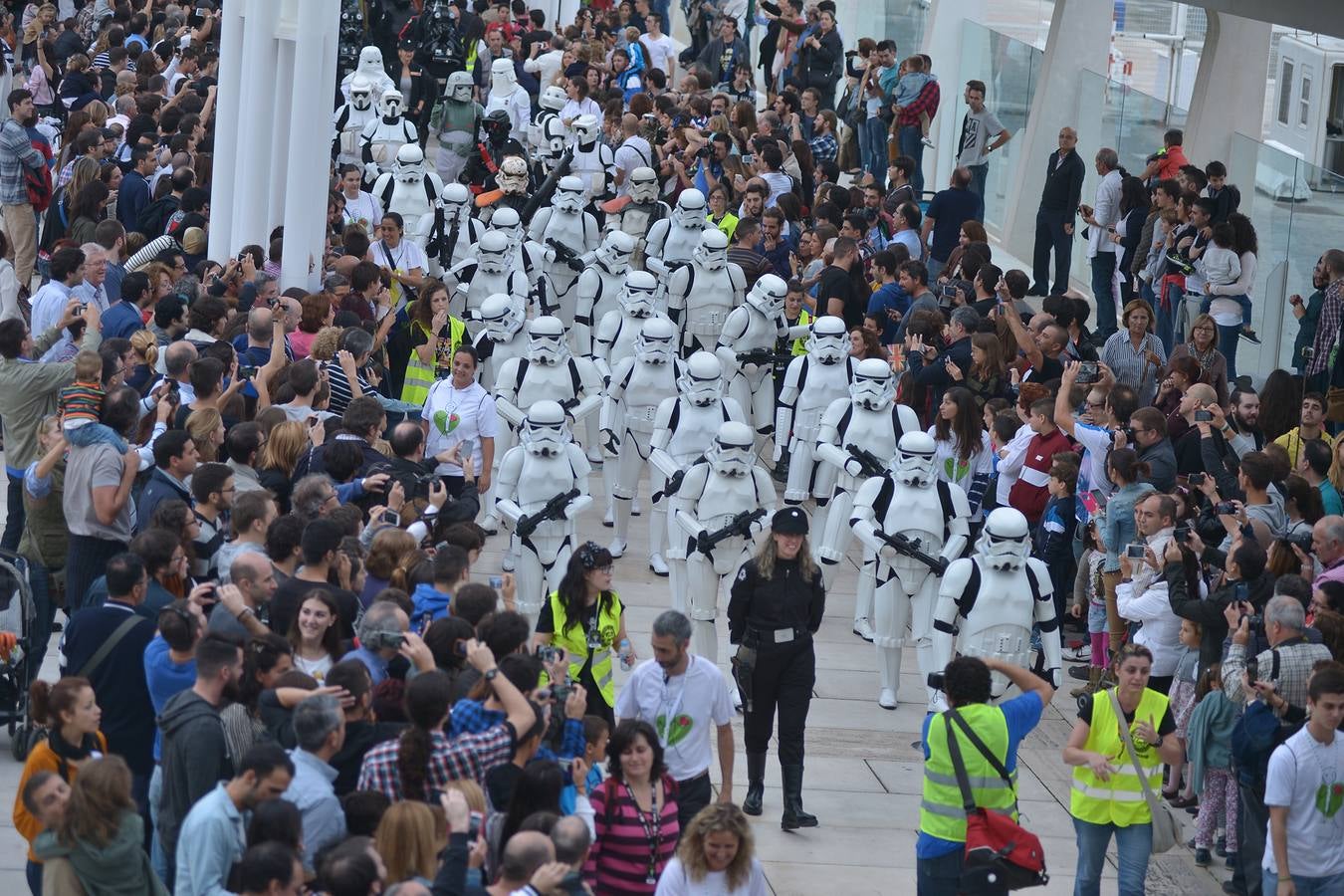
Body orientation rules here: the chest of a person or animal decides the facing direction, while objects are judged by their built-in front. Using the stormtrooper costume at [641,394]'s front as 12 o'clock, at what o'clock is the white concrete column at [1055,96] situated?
The white concrete column is roughly at 7 o'clock from the stormtrooper costume.

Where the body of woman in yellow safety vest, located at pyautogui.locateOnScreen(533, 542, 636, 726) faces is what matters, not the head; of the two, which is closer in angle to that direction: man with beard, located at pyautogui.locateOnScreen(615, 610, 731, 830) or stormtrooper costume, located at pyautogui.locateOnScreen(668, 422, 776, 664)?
the man with beard

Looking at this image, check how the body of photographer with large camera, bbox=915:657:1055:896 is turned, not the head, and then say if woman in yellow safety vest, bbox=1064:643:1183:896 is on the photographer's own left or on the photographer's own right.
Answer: on the photographer's own right

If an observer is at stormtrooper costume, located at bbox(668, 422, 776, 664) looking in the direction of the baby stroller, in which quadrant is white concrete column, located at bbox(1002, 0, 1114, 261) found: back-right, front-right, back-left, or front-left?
back-right

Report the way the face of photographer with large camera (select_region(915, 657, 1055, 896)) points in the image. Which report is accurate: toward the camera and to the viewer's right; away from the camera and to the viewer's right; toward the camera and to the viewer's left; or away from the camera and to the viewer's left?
away from the camera and to the viewer's left

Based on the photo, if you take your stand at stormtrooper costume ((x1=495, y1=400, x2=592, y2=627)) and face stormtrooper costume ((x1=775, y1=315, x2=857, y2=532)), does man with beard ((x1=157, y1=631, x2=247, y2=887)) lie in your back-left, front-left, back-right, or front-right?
back-right

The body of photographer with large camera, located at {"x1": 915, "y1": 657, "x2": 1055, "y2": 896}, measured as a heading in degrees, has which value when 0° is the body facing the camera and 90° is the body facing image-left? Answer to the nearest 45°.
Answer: approximately 135°
